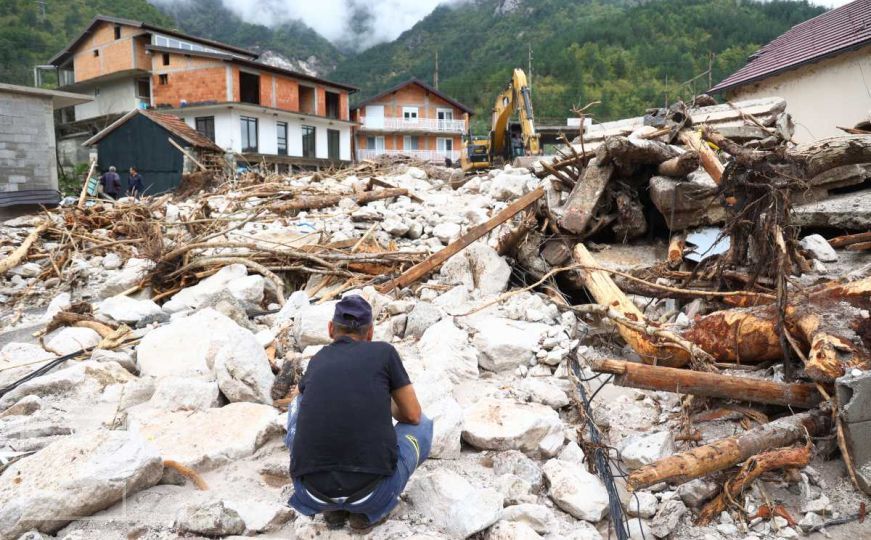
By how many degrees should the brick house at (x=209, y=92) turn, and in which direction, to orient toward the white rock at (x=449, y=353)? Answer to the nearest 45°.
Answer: approximately 45° to its right

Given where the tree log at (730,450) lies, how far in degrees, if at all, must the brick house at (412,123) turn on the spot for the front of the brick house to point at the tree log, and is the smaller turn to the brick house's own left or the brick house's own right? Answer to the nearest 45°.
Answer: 0° — it already faces it

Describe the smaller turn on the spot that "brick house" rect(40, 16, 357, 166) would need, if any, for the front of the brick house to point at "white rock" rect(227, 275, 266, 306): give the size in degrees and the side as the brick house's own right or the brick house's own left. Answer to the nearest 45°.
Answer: approximately 45° to the brick house's own right

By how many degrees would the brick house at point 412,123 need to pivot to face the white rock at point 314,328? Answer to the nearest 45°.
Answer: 0° — it already faces it

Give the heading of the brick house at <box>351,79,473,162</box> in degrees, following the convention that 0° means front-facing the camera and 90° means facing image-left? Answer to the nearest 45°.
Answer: approximately 0°

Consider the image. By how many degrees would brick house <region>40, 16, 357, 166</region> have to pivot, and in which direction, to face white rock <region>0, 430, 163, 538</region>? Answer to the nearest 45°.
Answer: approximately 45° to its right

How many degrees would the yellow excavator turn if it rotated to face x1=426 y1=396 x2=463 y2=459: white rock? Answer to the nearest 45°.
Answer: approximately 45° to its right

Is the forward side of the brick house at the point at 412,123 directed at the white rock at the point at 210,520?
yes

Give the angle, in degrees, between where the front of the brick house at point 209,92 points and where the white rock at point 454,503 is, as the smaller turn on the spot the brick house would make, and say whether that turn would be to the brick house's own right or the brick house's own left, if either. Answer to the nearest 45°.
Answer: approximately 45° to the brick house's own right

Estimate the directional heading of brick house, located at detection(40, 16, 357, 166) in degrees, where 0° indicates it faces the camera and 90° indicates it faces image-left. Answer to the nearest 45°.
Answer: approximately 315°
